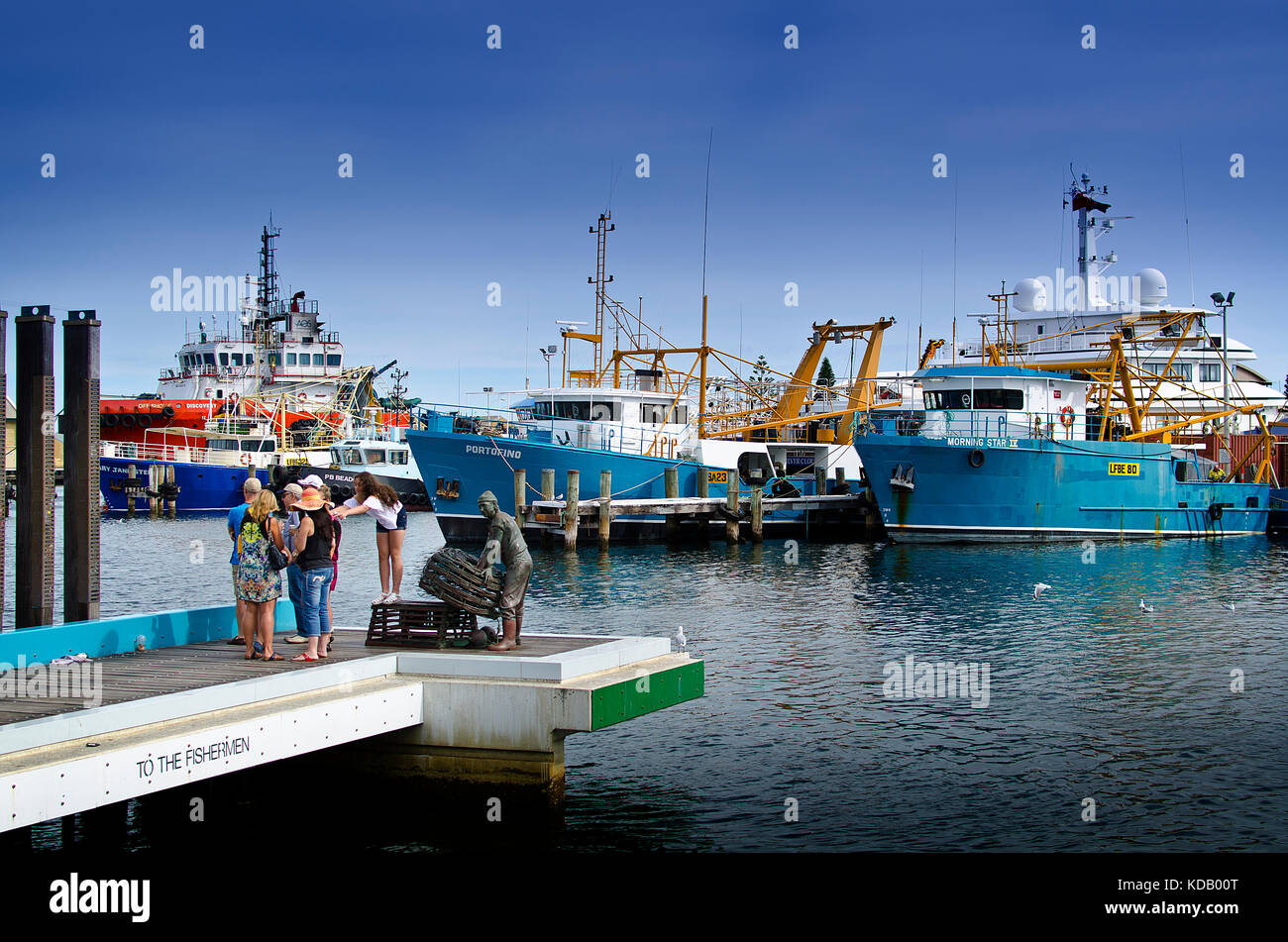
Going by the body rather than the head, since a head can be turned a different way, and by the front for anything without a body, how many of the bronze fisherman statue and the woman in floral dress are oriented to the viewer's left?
1

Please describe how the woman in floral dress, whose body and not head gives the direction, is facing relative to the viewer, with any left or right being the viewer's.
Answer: facing away from the viewer and to the right of the viewer

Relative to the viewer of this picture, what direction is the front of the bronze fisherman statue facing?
facing to the left of the viewer

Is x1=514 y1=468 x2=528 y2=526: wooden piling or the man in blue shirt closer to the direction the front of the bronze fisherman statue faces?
the man in blue shirt

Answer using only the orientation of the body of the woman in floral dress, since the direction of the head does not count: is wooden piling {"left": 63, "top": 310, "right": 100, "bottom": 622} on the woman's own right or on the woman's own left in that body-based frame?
on the woman's own left
